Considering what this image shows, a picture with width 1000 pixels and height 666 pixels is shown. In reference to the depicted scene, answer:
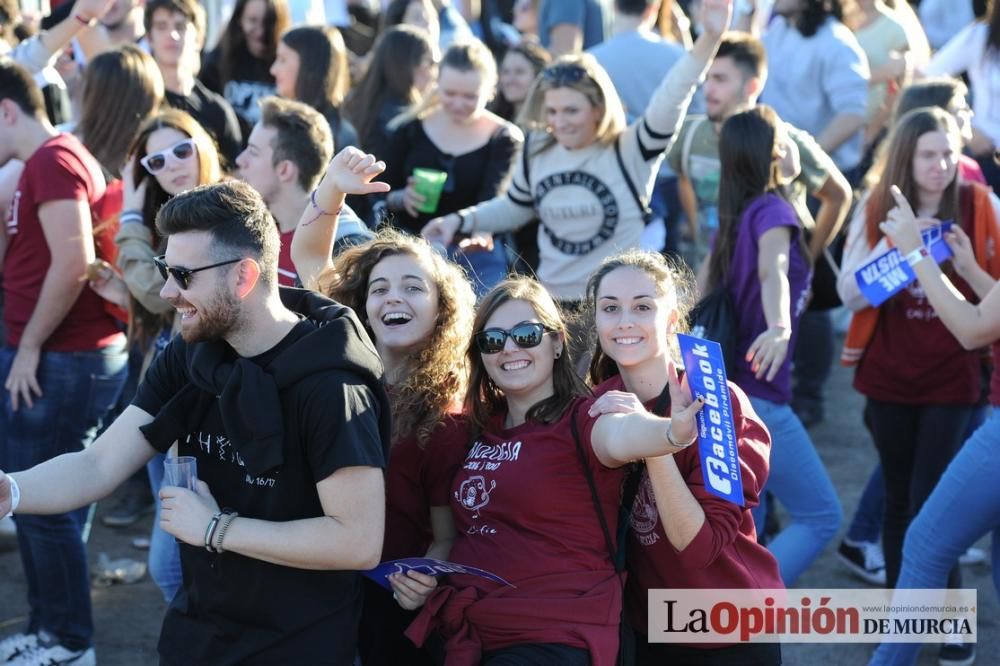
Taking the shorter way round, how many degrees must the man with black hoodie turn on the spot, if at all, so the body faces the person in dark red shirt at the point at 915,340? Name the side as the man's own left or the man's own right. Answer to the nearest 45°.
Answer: approximately 180°

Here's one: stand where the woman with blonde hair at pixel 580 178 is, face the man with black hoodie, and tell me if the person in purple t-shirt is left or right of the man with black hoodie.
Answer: left

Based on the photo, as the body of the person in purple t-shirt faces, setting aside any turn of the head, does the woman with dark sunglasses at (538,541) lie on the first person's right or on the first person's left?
on the first person's right

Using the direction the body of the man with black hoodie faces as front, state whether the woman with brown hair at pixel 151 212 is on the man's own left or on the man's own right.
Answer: on the man's own right

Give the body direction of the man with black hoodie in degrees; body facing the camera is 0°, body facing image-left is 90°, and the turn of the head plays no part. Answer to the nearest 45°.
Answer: approximately 45°

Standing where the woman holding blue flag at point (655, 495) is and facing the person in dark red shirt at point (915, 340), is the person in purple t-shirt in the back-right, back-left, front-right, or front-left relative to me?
front-left

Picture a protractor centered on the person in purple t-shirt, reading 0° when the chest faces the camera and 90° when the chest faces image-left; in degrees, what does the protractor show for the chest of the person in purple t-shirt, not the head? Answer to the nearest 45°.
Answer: approximately 270°

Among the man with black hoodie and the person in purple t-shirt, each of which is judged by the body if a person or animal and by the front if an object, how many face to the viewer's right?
1

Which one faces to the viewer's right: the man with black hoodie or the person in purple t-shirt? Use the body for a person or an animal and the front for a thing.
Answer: the person in purple t-shirt

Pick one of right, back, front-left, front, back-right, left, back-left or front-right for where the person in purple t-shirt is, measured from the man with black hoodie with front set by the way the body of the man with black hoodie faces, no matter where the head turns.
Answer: back

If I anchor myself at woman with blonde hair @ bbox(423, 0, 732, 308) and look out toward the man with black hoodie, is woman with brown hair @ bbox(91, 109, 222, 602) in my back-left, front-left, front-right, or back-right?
front-right
